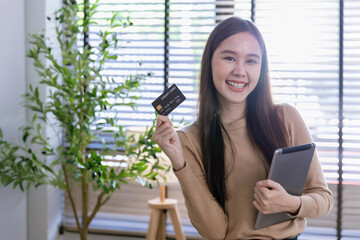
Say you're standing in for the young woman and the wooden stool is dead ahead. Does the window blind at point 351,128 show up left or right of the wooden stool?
right

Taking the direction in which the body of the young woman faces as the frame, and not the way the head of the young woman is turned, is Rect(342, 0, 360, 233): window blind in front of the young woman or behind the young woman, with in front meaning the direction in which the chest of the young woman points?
behind

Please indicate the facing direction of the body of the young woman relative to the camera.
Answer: toward the camera

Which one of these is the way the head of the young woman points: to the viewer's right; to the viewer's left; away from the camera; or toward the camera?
toward the camera

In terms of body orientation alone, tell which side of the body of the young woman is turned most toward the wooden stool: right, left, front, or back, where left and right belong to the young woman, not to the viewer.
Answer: back
